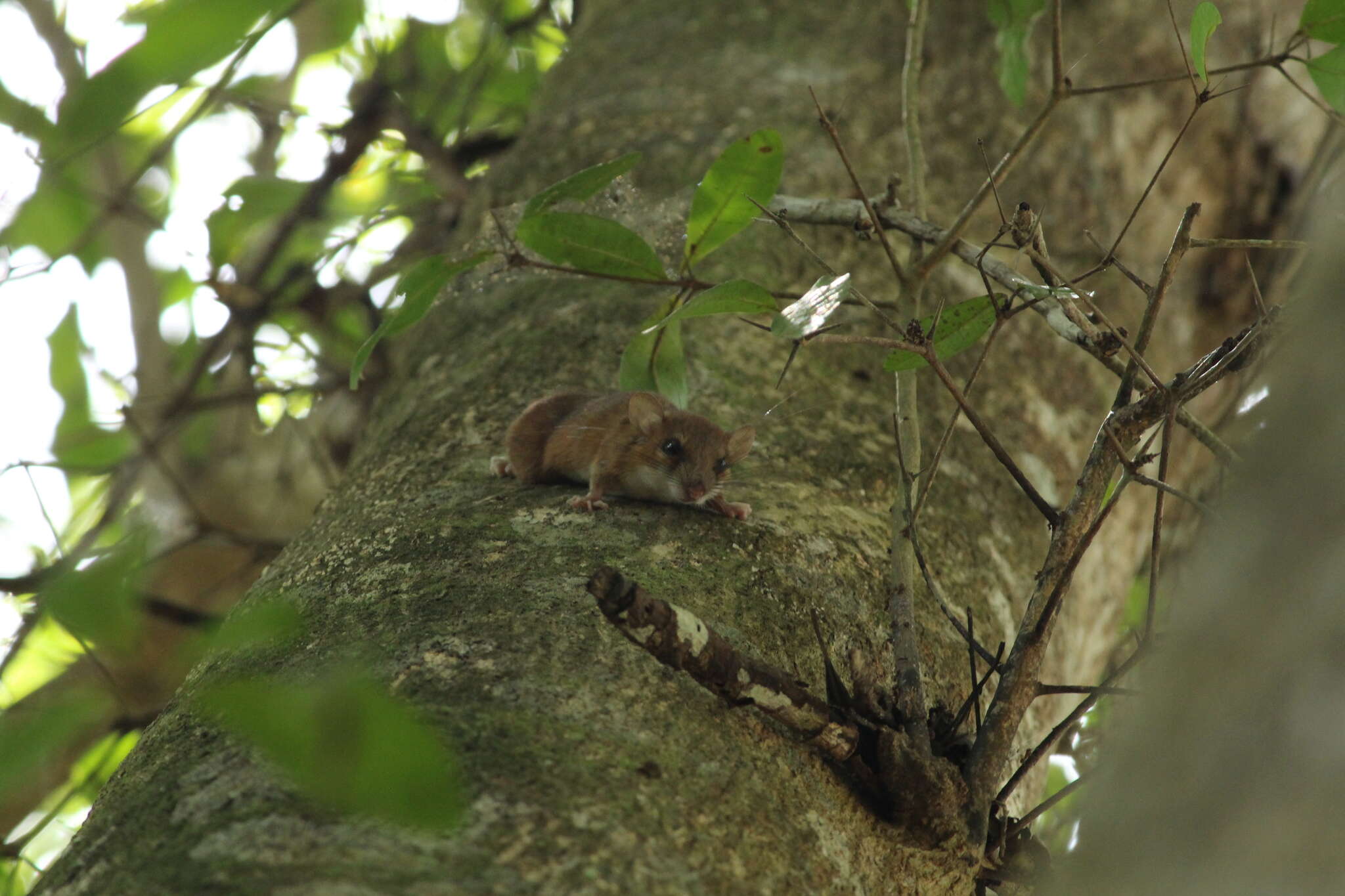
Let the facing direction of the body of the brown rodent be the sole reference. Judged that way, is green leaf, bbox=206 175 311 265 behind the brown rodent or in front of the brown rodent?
behind

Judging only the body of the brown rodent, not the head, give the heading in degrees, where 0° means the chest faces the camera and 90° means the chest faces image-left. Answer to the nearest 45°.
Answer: approximately 315°
